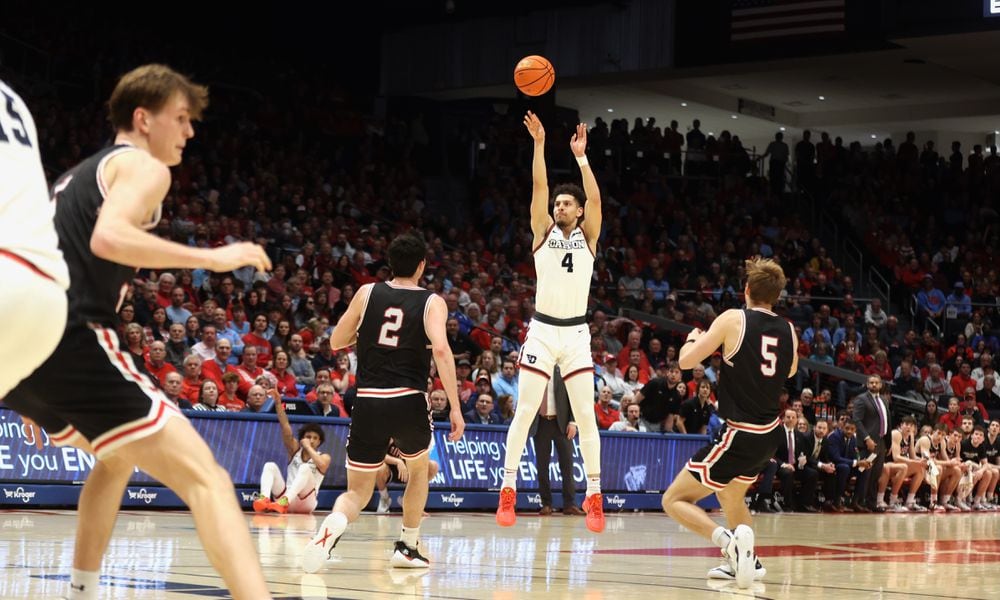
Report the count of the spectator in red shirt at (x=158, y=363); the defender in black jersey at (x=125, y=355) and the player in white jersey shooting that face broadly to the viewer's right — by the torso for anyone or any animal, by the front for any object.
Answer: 1

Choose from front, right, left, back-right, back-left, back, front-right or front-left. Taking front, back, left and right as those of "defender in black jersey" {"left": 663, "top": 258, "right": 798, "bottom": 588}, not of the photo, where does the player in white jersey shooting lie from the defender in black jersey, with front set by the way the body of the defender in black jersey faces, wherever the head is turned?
front

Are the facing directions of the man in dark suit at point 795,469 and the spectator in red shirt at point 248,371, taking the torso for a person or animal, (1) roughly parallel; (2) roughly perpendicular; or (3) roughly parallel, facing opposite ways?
roughly parallel

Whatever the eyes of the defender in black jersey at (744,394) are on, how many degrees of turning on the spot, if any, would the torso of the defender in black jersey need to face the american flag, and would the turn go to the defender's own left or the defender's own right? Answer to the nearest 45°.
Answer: approximately 45° to the defender's own right

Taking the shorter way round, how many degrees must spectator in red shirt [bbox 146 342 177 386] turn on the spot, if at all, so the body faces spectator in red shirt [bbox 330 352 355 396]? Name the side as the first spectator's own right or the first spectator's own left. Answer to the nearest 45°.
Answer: approximately 135° to the first spectator's own left

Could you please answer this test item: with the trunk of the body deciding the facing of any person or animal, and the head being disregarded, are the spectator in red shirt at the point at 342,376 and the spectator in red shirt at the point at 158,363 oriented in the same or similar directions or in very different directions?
same or similar directions

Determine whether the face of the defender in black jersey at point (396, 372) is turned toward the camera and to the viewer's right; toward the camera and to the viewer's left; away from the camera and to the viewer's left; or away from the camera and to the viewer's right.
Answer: away from the camera and to the viewer's right

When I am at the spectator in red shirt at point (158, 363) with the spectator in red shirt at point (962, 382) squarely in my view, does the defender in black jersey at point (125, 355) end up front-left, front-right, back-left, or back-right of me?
back-right

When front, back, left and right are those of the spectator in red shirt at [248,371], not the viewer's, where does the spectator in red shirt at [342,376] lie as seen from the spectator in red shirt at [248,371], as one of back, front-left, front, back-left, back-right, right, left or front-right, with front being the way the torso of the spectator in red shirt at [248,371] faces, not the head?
back-left

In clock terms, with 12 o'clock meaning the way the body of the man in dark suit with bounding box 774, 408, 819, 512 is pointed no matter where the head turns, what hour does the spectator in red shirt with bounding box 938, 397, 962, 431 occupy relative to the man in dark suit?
The spectator in red shirt is roughly at 7 o'clock from the man in dark suit.

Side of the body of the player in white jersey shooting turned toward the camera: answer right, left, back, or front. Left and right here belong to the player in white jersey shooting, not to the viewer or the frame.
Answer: front

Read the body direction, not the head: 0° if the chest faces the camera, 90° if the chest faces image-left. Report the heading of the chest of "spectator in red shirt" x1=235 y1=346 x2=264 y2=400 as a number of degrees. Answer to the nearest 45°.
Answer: approximately 0°

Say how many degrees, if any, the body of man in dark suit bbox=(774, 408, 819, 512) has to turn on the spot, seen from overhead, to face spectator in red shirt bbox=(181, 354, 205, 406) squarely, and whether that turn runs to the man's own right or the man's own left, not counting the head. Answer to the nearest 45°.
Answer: approximately 45° to the man's own right

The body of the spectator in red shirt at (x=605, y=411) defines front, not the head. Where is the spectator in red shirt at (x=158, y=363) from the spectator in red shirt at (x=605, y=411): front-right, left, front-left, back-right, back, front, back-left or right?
front-right

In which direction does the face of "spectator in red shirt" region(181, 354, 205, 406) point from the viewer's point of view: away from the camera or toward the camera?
toward the camera

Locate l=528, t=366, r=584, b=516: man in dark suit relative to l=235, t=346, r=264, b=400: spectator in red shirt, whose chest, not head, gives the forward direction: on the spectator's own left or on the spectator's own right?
on the spectator's own left

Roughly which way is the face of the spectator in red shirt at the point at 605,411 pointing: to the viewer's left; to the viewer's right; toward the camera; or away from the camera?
toward the camera

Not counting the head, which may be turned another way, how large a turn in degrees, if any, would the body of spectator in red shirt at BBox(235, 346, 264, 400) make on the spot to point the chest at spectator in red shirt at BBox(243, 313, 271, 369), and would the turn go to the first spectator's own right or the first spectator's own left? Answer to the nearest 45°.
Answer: approximately 180°

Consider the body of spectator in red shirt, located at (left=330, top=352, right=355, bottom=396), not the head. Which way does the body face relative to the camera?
toward the camera

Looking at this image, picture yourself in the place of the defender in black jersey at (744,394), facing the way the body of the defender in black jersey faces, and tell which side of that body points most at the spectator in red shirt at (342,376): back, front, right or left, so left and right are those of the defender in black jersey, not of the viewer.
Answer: front

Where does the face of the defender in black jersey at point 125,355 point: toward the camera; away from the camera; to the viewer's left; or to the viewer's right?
to the viewer's right

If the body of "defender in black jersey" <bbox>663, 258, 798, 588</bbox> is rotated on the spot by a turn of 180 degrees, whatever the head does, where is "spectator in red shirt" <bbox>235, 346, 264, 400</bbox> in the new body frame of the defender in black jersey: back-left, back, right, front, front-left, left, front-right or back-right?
back

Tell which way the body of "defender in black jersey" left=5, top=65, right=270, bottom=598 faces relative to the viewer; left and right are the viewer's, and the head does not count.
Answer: facing to the right of the viewer

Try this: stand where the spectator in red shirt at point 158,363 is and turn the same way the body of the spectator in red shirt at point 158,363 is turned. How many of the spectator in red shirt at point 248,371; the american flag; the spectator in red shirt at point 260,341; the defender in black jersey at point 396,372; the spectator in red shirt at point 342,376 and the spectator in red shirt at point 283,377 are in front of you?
1
